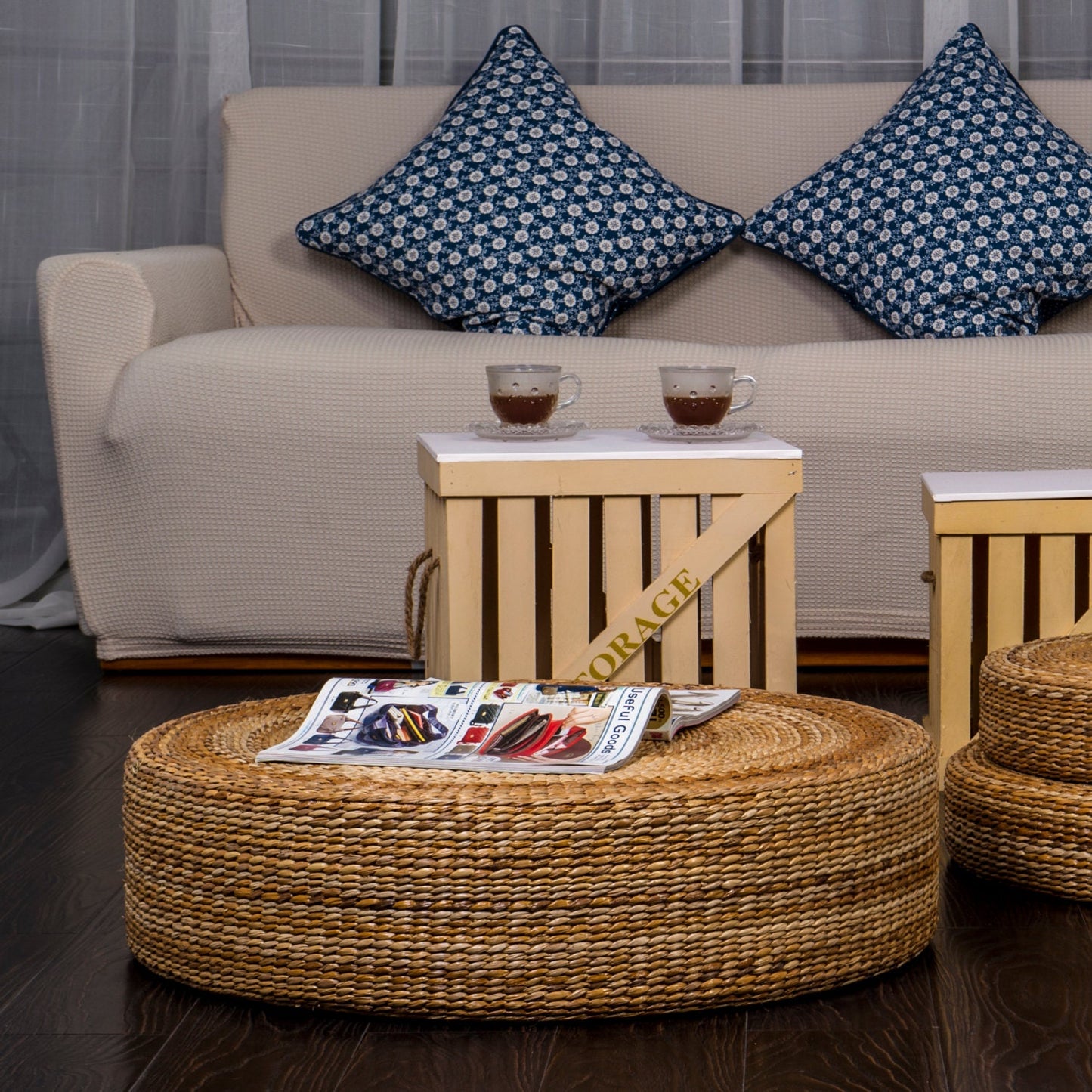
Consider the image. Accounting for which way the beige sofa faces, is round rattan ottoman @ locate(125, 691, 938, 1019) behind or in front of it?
in front

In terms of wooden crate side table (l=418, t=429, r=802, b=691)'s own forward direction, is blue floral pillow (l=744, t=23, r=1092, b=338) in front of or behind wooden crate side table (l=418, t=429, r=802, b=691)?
behind

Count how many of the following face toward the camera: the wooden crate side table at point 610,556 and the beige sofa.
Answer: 2

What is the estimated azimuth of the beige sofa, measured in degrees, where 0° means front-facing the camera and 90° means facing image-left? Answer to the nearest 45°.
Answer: approximately 0°

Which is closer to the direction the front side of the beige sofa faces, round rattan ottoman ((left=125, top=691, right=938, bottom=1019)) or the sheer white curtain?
the round rattan ottoman

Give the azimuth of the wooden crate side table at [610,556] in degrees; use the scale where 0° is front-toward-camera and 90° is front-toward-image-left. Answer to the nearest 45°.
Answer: approximately 0°
